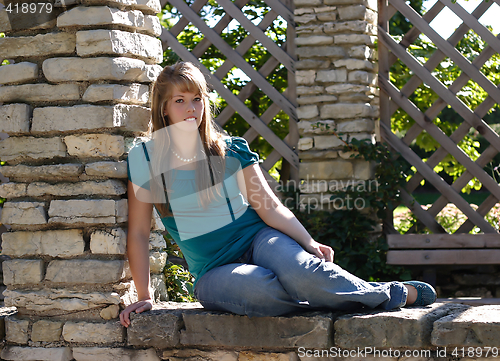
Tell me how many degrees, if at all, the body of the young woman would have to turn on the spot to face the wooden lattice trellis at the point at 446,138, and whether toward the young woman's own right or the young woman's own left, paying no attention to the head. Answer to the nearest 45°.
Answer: approximately 135° to the young woman's own left

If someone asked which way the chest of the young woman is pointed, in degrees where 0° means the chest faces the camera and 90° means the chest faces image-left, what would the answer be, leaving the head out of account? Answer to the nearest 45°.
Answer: approximately 0°

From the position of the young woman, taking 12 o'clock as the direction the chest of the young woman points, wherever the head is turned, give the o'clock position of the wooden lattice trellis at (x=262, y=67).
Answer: The wooden lattice trellis is roughly at 6 o'clock from the young woman.

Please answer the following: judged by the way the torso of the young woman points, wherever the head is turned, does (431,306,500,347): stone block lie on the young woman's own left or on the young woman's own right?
on the young woman's own left
